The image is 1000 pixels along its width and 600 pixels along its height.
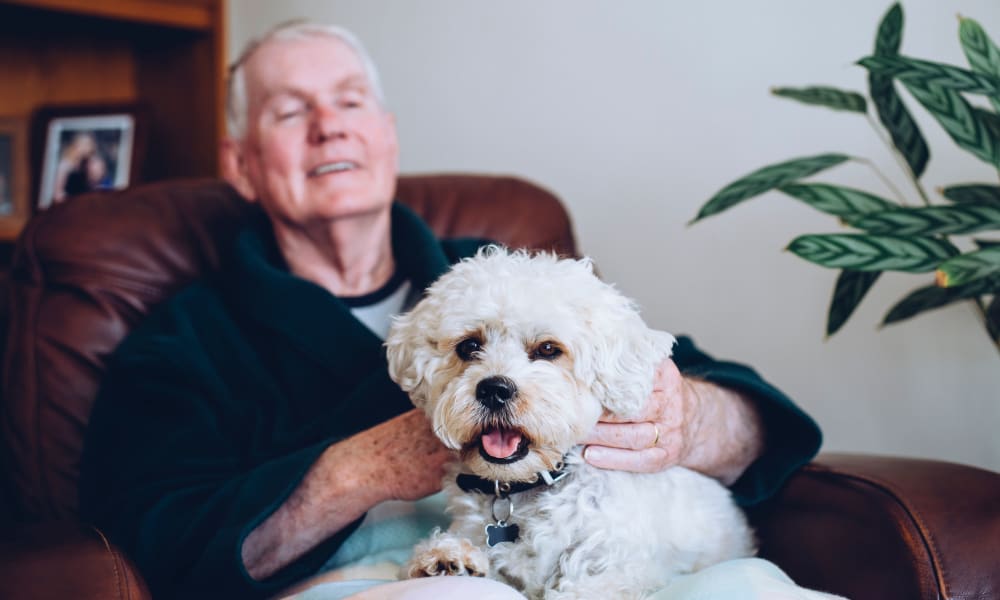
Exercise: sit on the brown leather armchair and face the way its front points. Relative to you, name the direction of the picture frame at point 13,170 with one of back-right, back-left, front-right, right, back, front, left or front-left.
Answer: back

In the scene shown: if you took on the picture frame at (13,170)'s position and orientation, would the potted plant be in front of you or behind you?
in front

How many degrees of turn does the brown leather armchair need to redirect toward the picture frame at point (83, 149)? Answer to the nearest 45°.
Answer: approximately 180°

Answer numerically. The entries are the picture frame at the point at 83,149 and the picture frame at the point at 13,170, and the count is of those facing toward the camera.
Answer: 2

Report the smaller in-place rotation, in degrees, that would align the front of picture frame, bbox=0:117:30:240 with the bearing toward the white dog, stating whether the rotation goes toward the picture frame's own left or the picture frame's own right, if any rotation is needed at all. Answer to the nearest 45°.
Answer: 0° — it already faces it

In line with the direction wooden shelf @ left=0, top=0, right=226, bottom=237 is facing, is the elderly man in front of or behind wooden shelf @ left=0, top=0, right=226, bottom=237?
in front

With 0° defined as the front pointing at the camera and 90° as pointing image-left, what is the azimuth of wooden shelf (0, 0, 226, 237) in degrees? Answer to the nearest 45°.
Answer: approximately 0°

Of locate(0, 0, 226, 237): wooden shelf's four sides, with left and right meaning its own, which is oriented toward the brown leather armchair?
front
